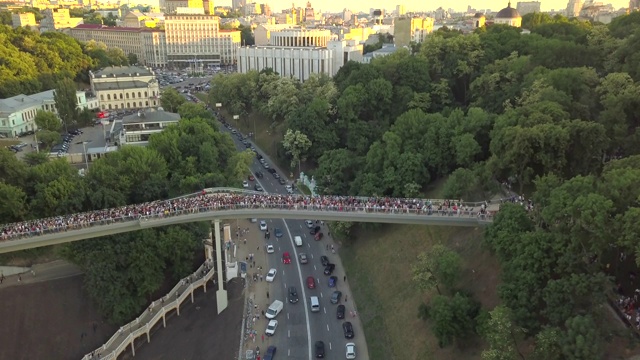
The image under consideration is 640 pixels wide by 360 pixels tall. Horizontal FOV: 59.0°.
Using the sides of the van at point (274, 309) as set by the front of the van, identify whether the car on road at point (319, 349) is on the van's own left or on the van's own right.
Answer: on the van's own left

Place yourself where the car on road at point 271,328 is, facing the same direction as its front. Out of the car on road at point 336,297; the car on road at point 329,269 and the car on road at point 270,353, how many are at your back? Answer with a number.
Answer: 2

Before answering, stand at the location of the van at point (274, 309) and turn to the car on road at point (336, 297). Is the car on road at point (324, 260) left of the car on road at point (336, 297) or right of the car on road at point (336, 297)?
left

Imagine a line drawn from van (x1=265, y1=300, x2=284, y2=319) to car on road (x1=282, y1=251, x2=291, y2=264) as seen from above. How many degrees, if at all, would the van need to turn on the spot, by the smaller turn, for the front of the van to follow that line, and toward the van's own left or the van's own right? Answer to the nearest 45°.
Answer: approximately 135° to the van's own right

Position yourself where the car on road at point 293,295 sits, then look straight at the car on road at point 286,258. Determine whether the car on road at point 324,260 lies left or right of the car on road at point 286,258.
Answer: right

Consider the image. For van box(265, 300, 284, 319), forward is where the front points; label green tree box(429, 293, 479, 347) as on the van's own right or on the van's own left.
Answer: on the van's own left

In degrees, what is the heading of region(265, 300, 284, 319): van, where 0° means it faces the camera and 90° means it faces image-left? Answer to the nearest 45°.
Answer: approximately 45°

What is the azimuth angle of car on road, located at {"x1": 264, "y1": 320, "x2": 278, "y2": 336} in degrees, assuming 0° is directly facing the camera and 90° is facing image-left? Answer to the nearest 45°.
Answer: approximately 45°

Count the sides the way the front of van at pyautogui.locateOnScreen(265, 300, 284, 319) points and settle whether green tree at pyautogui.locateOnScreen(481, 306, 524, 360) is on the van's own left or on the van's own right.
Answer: on the van's own left

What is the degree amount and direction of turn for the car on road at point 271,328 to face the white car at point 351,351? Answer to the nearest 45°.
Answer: approximately 90° to its left

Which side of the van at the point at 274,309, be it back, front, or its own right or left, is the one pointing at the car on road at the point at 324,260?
back
